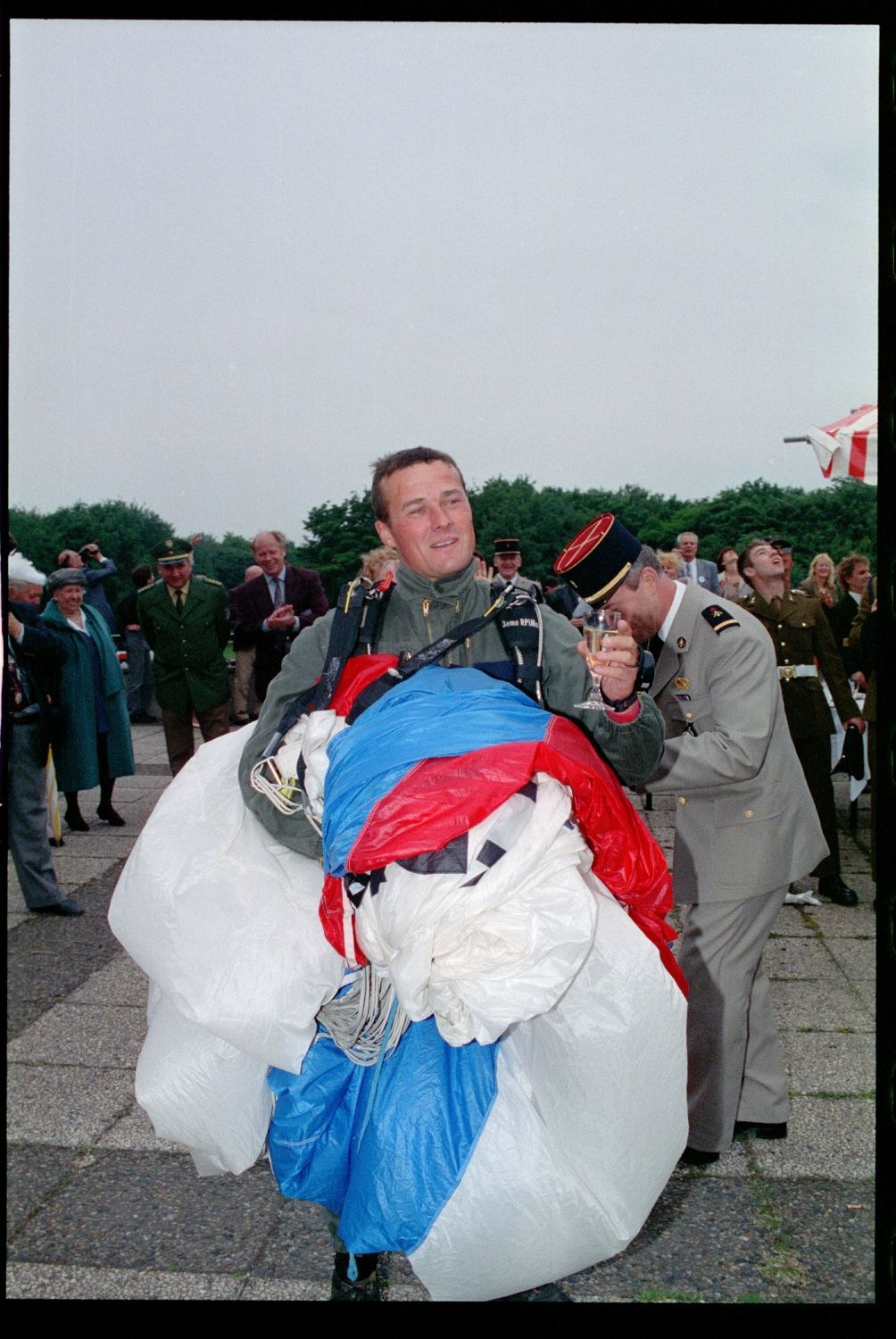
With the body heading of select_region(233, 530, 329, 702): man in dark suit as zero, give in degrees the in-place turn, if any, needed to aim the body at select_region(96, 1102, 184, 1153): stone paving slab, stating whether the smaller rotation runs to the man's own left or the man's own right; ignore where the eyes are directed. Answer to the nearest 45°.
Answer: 0° — they already face it

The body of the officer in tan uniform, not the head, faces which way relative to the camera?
to the viewer's left

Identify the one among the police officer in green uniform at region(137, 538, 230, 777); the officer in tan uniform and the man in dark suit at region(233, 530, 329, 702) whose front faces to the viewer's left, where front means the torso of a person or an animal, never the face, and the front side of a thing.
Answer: the officer in tan uniform

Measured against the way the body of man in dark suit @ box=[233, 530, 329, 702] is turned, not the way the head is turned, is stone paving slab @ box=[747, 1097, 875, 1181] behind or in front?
in front

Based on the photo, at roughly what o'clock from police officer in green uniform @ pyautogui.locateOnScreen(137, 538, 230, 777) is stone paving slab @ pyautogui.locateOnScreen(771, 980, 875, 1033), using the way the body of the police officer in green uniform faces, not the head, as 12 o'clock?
The stone paving slab is roughly at 11 o'clock from the police officer in green uniform.

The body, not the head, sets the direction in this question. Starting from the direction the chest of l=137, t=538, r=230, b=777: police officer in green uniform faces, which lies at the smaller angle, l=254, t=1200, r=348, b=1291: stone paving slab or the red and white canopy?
the stone paving slab
